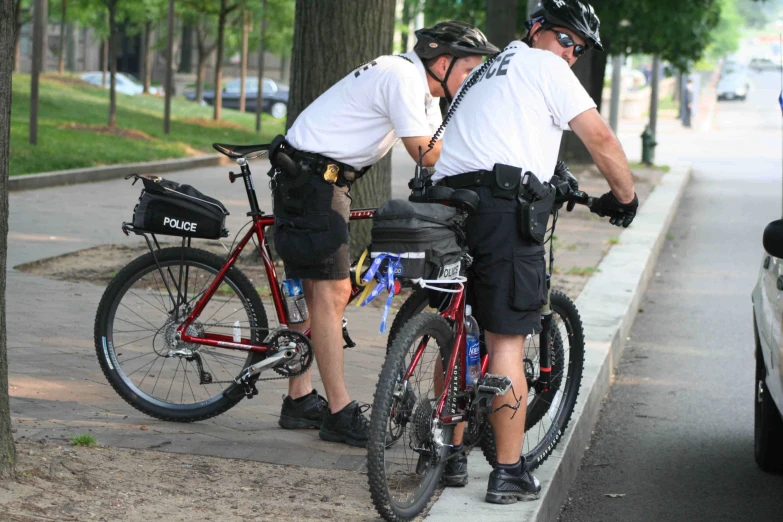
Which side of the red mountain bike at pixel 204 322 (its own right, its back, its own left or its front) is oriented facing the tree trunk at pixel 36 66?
left

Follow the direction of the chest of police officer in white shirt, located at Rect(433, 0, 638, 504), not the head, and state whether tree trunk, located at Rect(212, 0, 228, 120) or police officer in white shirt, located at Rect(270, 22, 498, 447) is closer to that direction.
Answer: the tree trunk

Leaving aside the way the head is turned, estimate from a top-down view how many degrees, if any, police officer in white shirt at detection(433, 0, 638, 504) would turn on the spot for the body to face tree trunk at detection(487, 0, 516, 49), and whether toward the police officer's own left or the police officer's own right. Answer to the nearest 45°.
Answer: approximately 45° to the police officer's own left

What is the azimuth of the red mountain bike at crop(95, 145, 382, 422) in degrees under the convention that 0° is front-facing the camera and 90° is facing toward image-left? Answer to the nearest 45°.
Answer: approximately 270°

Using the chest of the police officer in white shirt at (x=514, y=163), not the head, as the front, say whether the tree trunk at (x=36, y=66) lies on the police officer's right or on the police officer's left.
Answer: on the police officer's left

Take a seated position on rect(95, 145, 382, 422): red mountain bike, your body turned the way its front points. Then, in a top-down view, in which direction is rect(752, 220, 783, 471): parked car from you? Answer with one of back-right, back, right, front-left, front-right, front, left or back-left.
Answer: front

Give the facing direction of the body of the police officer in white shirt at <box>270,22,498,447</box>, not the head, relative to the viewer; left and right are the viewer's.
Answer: facing to the right of the viewer

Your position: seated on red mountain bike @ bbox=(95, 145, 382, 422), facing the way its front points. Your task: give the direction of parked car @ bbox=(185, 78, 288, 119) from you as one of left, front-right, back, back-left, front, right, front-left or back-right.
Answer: left

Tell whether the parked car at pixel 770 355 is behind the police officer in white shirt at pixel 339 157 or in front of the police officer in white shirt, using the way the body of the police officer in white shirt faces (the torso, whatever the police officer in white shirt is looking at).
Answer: in front

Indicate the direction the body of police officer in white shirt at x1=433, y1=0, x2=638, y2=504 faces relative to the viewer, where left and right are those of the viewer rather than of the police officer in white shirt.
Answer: facing away from the viewer and to the right of the viewer
